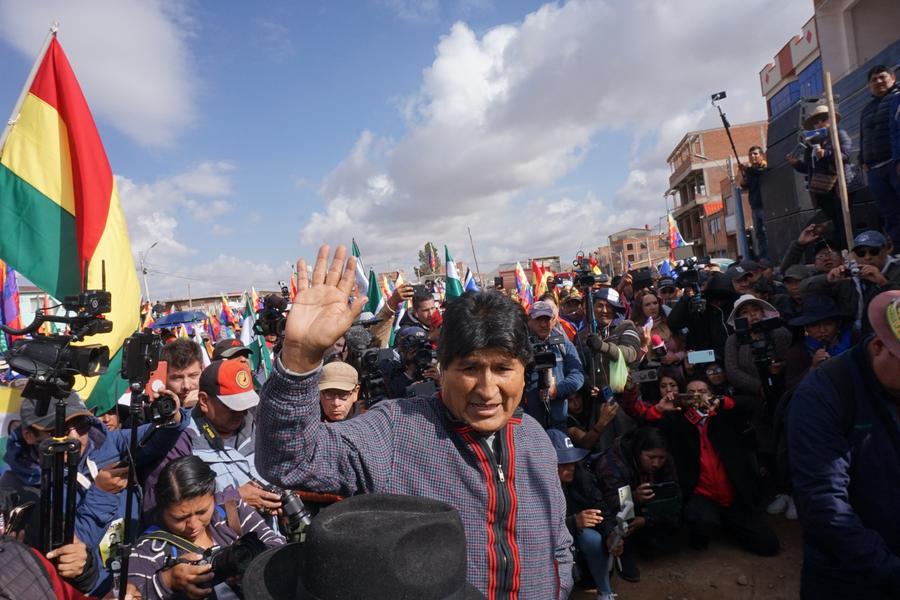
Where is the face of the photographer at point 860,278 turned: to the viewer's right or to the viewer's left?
to the viewer's left

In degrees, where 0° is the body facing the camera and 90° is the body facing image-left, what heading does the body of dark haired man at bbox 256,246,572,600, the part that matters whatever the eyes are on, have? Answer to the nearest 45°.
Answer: approximately 0°

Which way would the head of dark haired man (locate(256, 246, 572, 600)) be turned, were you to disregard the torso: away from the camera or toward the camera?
toward the camera

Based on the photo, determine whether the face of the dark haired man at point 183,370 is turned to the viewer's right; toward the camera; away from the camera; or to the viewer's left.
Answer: toward the camera

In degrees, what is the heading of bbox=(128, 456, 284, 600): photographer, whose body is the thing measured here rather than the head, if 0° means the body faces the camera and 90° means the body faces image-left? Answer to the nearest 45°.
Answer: approximately 315°

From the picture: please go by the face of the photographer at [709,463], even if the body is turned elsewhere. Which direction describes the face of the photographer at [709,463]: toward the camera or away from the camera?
toward the camera

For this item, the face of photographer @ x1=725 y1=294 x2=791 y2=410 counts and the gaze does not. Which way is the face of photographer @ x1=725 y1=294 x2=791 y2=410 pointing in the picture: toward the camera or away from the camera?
toward the camera

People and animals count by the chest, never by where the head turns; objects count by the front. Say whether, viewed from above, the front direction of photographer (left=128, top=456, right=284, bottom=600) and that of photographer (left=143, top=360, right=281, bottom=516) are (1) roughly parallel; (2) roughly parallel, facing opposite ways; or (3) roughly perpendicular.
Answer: roughly parallel

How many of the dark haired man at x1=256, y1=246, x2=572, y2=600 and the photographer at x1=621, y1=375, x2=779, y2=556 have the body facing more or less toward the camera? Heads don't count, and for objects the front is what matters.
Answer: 2

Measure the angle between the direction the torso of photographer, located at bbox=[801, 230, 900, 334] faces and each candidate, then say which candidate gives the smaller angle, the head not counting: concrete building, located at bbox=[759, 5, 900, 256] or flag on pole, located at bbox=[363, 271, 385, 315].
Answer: the flag on pole

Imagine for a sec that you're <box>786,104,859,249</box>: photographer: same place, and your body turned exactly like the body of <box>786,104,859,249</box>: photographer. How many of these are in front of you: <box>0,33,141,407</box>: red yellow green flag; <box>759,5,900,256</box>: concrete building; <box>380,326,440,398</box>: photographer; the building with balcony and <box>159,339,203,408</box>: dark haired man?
3

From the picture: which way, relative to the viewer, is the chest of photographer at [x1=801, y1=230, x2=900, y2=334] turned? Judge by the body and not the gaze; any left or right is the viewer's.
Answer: facing the viewer and to the left of the viewer

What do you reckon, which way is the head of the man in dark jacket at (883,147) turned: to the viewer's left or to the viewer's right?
to the viewer's left

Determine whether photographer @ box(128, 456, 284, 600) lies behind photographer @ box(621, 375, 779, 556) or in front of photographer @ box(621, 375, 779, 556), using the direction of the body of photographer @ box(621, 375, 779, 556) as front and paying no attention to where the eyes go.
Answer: in front

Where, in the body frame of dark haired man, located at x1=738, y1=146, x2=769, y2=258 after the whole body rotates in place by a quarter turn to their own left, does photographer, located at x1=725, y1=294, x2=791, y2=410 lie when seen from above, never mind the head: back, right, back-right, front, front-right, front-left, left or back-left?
front-right

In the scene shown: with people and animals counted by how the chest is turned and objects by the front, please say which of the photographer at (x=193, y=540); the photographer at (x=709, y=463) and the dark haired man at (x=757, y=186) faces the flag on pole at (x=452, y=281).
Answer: the dark haired man

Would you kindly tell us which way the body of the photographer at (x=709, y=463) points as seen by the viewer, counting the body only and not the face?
toward the camera

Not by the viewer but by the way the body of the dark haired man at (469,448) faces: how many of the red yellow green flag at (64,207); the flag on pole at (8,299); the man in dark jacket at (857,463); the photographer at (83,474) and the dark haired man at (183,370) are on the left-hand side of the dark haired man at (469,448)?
1
